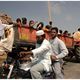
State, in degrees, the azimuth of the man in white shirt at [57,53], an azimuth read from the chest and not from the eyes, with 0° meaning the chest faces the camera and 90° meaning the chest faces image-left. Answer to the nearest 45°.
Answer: approximately 45°

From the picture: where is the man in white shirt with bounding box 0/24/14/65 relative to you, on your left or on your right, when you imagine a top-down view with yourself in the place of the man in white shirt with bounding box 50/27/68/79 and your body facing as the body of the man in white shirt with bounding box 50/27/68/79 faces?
on your right
